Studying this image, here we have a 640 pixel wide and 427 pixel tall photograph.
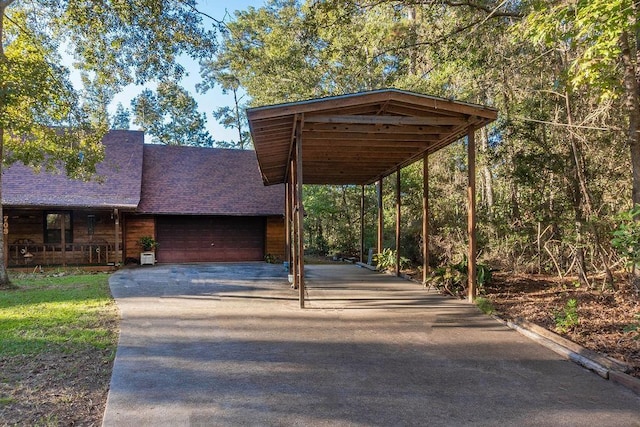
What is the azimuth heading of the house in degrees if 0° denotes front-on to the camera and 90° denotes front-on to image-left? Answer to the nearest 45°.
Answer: approximately 0°

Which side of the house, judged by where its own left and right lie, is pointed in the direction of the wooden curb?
front

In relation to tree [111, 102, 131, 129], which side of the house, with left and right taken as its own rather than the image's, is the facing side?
back

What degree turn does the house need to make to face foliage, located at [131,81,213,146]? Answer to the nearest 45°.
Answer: approximately 180°

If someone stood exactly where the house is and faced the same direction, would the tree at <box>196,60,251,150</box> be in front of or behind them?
behind

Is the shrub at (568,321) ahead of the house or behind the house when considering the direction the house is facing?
ahead

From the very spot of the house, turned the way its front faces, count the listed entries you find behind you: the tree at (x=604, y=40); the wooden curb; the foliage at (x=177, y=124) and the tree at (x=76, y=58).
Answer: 1

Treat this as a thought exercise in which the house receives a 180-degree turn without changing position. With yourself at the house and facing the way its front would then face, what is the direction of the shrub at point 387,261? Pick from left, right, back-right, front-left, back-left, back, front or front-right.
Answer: back-right

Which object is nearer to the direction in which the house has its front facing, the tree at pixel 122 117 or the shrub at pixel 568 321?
the shrub
